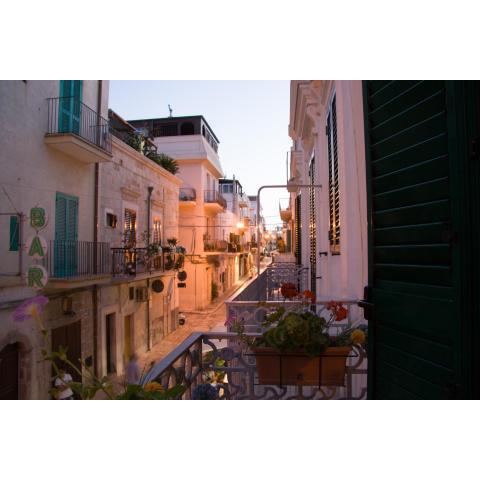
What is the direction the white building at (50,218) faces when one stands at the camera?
facing the viewer and to the right of the viewer

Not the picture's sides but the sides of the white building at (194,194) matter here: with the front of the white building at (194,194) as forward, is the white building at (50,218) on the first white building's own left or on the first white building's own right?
on the first white building's own right

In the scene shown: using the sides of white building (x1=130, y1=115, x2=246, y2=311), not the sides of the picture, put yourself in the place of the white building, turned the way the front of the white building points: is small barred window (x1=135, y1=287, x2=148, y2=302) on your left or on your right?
on your right

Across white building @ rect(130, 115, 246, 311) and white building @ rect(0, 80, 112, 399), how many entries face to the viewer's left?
0

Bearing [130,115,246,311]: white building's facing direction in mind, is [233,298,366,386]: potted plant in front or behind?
in front

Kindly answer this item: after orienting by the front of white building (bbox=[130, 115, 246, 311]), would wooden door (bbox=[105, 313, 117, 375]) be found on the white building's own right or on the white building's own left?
on the white building's own right

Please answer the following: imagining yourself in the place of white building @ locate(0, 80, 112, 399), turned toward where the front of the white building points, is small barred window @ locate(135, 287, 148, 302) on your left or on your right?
on your left

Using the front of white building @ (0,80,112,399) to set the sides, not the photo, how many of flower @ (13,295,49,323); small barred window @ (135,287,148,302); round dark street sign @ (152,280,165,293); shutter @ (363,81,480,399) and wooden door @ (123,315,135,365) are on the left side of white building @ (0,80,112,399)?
3

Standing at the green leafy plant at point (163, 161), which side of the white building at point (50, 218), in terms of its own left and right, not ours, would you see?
left

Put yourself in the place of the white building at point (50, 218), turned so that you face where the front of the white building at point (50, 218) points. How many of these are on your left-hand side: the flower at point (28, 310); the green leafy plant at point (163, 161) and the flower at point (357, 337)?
1

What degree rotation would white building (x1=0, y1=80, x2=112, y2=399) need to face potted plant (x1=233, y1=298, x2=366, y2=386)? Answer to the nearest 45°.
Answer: approximately 45° to its right

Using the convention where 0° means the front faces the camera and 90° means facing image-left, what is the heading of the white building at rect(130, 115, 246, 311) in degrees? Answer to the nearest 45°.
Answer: approximately 315°

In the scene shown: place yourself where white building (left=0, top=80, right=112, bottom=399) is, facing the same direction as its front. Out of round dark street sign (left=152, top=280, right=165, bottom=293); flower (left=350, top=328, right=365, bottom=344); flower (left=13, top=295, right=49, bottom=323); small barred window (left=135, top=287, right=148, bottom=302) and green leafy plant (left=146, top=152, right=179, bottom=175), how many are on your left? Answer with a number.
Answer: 3
